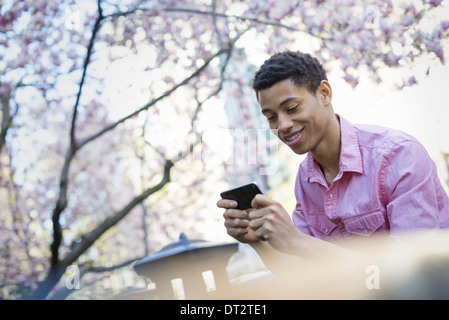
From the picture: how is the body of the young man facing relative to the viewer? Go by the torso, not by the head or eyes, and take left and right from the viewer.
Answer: facing the viewer and to the left of the viewer

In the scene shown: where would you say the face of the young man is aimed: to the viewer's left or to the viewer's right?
to the viewer's left
